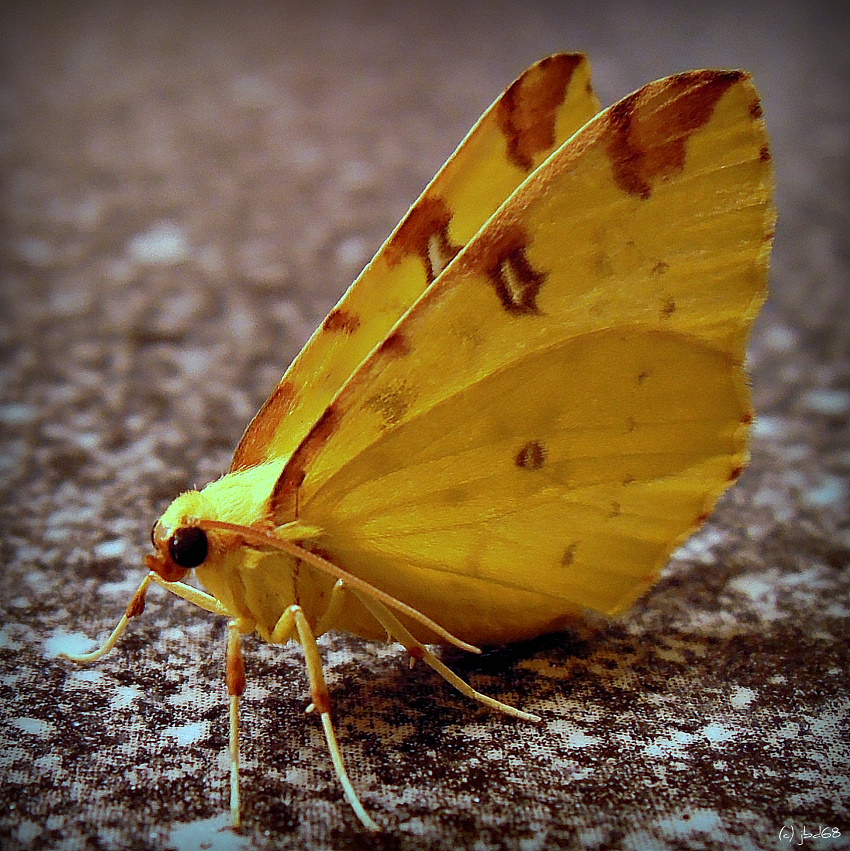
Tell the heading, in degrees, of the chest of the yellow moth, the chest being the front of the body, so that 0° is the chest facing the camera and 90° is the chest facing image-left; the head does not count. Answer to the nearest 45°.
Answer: approximately 90°
